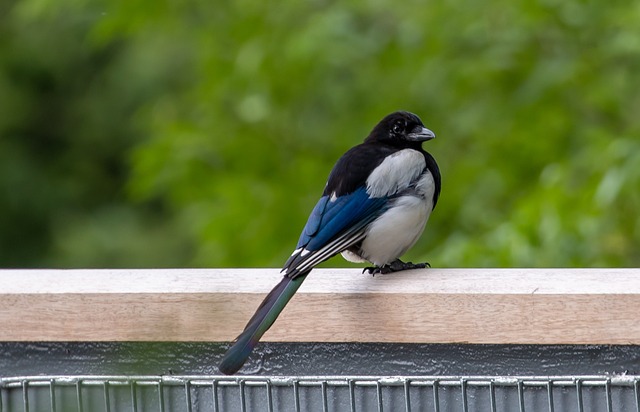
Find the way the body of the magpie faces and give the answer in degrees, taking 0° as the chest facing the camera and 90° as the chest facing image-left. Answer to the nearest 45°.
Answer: approximately 270°
